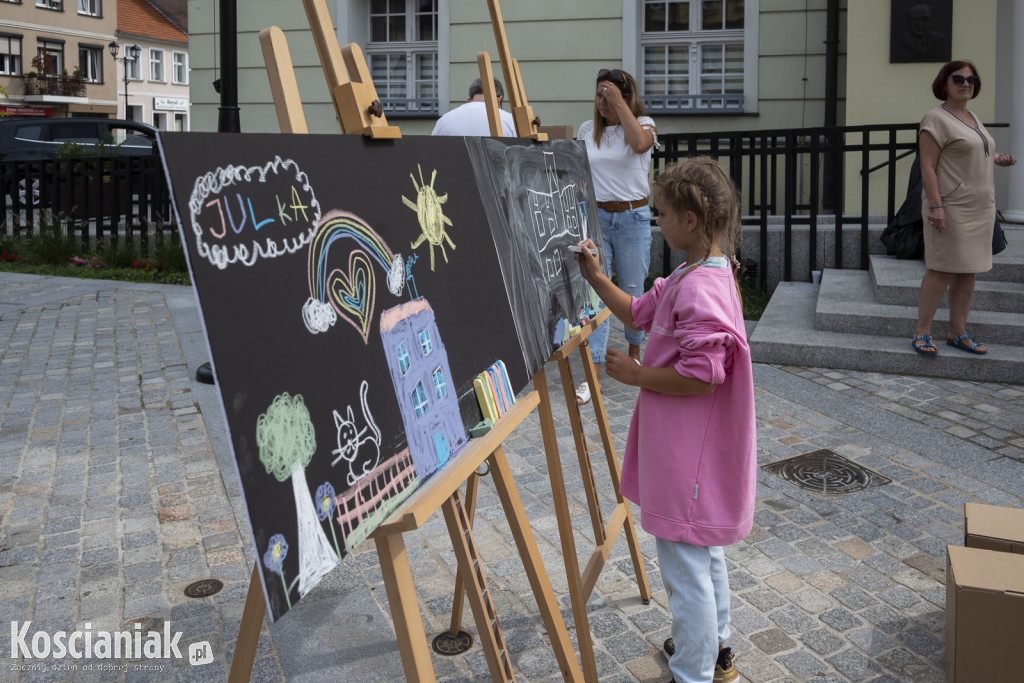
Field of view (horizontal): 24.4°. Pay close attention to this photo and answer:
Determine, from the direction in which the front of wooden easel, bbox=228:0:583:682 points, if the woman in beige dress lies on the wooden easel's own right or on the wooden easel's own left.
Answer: on the wooden easel's own left

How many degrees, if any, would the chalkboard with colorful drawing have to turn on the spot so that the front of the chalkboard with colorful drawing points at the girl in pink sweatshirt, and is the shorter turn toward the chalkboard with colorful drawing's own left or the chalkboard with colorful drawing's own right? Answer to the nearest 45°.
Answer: approximately 90° to the chalkboard with colorful drawing's own left

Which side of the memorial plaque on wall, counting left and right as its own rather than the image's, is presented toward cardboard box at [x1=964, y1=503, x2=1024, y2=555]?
front

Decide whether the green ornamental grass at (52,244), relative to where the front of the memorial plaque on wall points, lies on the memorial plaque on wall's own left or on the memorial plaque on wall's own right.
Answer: on the memorial plaque on wall's own right

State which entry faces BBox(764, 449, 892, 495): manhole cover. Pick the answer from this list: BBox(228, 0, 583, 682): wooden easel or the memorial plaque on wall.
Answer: the memorial plaque on wall

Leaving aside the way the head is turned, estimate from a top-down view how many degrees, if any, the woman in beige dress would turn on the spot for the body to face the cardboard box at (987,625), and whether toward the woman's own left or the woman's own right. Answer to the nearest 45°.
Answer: approximately 45° to the woman's own right
